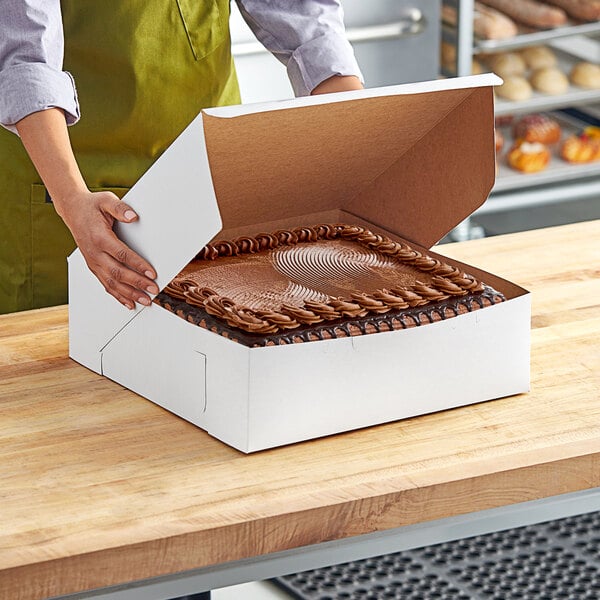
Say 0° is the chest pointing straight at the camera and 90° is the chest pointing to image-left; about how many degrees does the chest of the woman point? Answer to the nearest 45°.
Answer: approximately 315°

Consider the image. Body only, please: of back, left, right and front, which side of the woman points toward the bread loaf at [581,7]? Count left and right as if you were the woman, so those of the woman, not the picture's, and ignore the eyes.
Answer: left

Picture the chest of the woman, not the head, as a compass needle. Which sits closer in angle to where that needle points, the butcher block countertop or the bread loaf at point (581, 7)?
the butcher block countertop

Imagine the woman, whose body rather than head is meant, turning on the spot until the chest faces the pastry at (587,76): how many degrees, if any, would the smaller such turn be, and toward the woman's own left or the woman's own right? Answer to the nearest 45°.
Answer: approximately 90° to the woman's own left

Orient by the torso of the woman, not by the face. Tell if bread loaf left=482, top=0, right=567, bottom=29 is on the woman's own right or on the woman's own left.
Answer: on the woman's own left

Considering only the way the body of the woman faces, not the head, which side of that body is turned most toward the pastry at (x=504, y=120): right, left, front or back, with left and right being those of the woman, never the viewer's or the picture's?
left
